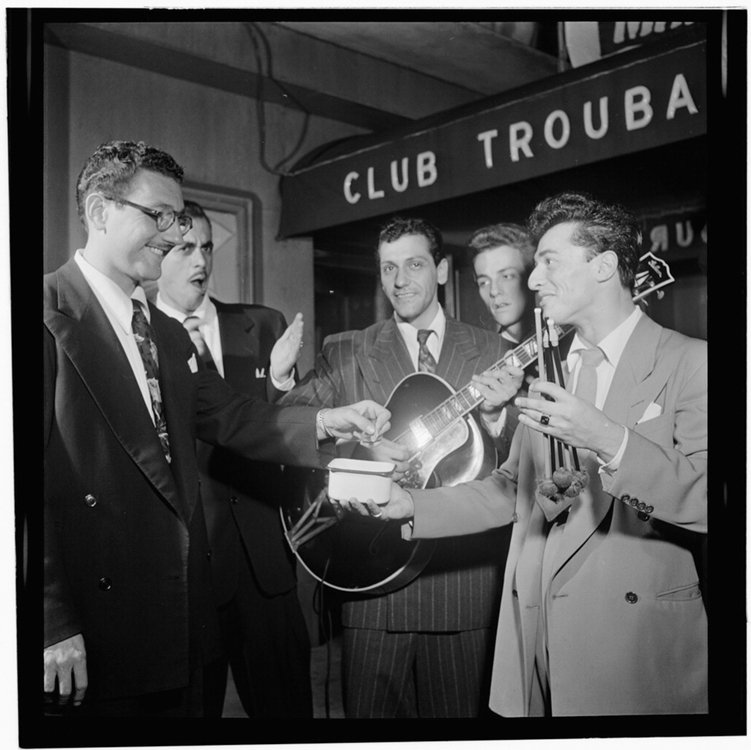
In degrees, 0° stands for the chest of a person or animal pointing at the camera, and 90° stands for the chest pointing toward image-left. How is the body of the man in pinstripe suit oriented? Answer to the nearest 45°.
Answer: approximately 0°

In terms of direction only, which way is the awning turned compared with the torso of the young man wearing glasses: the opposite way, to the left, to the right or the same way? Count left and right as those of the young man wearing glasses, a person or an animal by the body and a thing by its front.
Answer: to the right

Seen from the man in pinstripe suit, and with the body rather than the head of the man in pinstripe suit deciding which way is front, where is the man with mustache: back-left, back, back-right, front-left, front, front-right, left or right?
right

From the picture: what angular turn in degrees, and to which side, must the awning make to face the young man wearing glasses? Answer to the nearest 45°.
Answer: approximately 45° to its right
